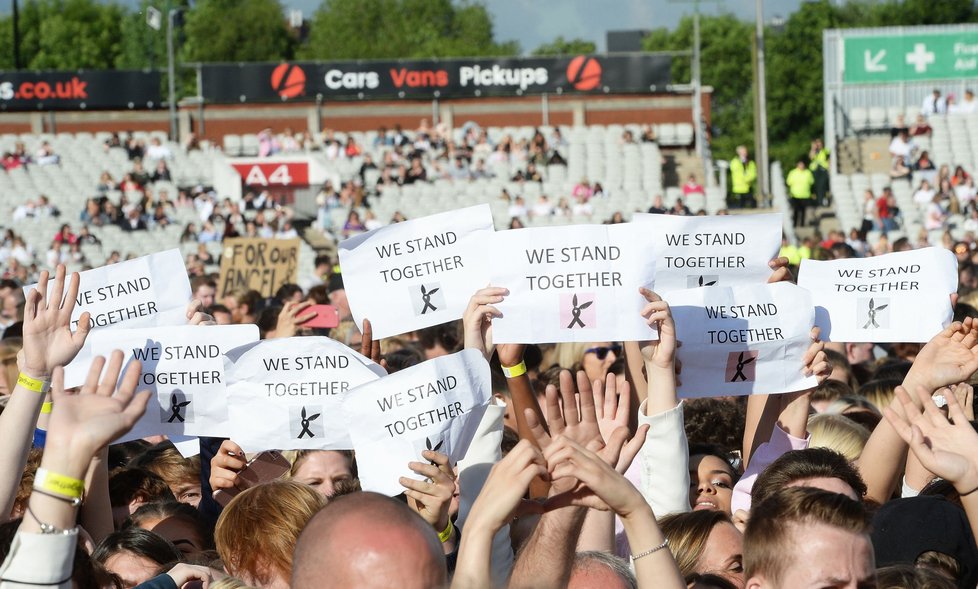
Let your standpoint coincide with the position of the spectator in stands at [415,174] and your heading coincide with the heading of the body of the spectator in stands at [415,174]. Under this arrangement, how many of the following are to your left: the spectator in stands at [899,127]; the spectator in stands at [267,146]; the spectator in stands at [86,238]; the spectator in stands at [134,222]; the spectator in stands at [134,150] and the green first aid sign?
2

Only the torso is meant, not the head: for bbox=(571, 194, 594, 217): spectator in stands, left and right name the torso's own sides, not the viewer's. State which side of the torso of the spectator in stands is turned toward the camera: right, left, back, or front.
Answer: front

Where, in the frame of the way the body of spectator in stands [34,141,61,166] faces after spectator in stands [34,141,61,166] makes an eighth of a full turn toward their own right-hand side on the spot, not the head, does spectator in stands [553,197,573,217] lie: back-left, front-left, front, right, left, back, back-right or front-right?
left

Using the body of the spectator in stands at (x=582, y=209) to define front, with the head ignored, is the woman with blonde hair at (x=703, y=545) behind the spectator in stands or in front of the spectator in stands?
in front

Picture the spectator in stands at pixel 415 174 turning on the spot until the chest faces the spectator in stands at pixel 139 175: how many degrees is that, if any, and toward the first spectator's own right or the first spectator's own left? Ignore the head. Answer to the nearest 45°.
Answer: approximately 90° to the first spectator's own right

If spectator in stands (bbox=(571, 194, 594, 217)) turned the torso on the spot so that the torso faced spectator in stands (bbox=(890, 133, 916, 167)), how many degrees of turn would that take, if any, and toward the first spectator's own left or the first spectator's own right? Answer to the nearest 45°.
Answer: approximately 90° to the first spectator's own left

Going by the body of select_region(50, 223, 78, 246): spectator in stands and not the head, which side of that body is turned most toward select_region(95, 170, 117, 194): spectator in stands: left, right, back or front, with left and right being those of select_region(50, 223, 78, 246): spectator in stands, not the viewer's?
back

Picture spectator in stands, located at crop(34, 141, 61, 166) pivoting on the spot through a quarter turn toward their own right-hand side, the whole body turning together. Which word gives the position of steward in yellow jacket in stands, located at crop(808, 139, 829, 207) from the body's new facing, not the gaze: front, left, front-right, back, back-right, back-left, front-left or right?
back-left

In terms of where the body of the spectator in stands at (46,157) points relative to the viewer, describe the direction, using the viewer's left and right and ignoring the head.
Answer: facing the viewer

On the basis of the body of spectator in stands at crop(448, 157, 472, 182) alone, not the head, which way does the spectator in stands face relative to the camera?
toward the camera

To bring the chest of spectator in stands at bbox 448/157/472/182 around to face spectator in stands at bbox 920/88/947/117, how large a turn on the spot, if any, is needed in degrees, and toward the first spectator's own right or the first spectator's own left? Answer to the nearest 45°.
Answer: approximately 90° to the first spectator's own left

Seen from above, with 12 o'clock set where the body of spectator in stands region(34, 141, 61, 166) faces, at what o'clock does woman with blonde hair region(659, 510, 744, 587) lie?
The woman with blonde hair is roughly at 12 o'clock from the spectator in stands.

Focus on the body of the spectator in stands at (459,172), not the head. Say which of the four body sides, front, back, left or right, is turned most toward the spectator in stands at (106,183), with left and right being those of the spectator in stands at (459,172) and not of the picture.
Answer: right

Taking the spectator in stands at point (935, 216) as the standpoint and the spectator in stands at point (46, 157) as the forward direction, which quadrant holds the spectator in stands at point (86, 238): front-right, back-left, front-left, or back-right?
front-left

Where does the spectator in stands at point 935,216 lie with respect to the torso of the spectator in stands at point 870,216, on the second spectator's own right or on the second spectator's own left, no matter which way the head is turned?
on the second spectator's own left

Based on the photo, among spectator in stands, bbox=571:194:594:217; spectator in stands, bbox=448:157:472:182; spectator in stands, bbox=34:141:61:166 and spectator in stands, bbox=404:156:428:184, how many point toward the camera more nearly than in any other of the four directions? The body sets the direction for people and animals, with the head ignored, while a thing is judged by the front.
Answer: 4

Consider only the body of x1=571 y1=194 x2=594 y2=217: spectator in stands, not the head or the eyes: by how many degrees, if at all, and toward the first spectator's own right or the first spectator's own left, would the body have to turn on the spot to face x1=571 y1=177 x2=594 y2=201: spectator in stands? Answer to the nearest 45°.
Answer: approximately 180°
